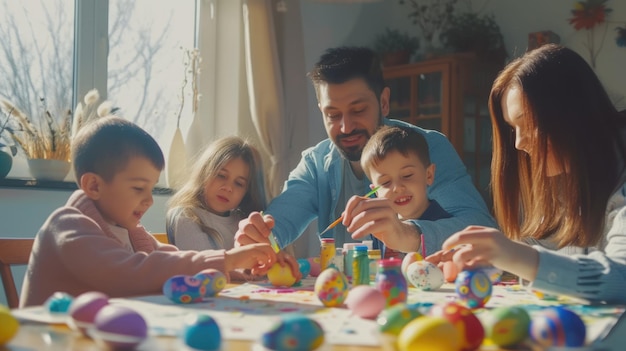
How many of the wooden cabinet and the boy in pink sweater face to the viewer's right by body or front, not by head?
1

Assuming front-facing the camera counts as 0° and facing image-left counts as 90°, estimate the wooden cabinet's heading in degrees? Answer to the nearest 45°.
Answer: approximately 45°

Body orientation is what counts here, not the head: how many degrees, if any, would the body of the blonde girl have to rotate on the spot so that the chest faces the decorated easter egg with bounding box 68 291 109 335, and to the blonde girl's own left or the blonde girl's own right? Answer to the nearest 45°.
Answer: approximately 45° to the blonde girl's own right

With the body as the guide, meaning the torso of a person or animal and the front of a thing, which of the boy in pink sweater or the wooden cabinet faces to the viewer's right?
the boy in pink sweater

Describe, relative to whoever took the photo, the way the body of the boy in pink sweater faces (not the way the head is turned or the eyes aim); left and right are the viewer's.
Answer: facing to the right of the viewer
